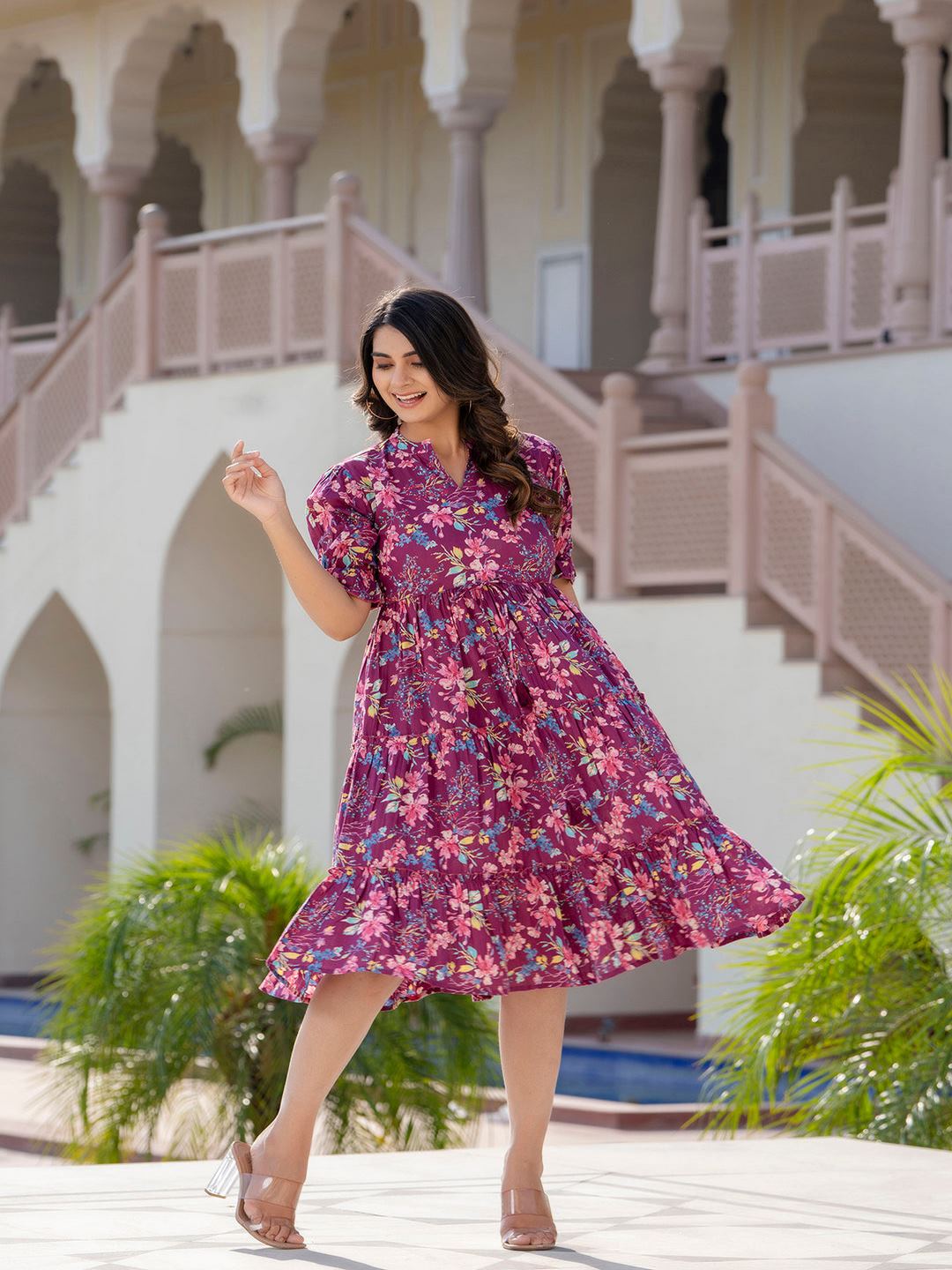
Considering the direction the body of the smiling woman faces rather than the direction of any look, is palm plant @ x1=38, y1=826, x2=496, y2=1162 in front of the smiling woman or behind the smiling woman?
behind

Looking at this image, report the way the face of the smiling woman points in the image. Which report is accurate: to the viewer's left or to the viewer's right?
to the viewer's left

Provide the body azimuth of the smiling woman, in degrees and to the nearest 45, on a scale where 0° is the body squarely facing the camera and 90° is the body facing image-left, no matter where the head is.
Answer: approximately 0°

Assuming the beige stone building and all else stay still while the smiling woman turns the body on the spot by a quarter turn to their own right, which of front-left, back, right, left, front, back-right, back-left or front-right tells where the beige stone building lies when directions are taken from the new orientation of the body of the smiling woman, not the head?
right

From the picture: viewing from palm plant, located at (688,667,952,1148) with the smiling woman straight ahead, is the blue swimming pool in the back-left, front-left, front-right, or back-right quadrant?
back-right

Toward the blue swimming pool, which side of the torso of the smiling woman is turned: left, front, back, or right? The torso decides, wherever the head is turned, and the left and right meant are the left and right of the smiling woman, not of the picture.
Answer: back
